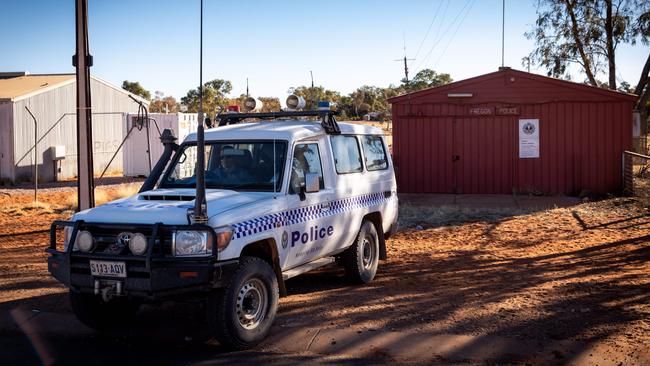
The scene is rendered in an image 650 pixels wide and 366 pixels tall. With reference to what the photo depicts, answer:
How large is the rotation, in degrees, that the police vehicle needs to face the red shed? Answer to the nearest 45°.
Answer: approximately 180°

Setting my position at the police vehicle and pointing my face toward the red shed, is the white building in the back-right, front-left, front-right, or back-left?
front-left

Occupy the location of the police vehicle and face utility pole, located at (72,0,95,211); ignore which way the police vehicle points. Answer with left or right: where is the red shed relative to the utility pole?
right

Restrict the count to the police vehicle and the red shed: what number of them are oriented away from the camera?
0

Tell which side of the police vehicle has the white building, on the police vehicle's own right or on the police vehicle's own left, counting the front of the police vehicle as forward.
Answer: on the police vehicle's own right

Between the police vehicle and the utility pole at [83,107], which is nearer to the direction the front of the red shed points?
the police vehicle

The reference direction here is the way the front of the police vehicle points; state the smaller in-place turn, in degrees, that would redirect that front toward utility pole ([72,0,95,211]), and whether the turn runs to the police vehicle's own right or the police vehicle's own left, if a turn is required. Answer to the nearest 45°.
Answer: approximately 135° to the police vehicle's own right

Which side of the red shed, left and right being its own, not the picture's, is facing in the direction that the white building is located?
right

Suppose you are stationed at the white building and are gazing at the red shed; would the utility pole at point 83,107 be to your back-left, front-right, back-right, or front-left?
front-right

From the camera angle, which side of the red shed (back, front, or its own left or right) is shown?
front

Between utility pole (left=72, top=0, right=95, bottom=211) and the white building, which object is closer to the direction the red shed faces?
the utility pole

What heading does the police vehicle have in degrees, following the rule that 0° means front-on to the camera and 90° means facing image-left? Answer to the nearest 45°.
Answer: approximately 45°

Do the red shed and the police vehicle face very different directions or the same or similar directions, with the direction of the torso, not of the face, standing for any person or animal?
same or similar directions

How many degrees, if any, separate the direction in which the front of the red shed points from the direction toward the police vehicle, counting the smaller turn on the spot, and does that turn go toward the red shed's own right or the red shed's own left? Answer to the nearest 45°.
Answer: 0° — it already faces it
